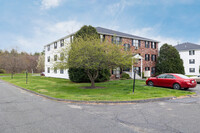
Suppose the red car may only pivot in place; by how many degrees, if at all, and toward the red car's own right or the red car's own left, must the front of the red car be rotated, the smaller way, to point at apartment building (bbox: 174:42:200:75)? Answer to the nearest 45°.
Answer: approximately 45° to the red car's own right

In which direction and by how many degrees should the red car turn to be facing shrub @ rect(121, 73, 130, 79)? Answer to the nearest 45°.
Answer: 0° — it already faces it

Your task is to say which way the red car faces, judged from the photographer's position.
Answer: facing away from the viewer and to the left of the viewer

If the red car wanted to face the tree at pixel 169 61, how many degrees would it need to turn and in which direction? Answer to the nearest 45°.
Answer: approximately 45° to its right
